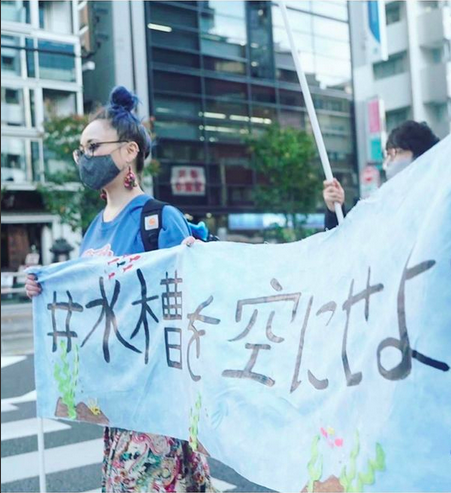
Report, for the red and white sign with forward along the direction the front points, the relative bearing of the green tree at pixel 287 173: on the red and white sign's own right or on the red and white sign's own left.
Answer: on the red and white sign's own left

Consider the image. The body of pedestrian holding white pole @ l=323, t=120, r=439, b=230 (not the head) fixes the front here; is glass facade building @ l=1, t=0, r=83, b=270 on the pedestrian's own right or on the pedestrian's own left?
on the pedestrian's own right

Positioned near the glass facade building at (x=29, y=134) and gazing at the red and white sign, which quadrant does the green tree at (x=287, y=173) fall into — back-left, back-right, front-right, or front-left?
front-right

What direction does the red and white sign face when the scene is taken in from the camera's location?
facing the viewer

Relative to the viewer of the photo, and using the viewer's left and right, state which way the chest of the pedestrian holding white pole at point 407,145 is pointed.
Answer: facing to the left of the viewer

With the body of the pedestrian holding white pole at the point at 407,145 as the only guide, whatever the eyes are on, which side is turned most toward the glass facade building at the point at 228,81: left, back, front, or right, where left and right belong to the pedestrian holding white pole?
right

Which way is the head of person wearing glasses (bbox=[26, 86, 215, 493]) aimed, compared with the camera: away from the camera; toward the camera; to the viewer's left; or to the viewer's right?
to the viewer's left

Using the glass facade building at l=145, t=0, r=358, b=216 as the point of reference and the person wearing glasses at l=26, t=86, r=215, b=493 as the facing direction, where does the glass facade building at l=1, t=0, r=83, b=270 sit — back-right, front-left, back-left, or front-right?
front-right

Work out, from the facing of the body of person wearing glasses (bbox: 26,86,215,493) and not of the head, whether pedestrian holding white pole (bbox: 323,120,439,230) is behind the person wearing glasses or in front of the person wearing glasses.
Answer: behind
